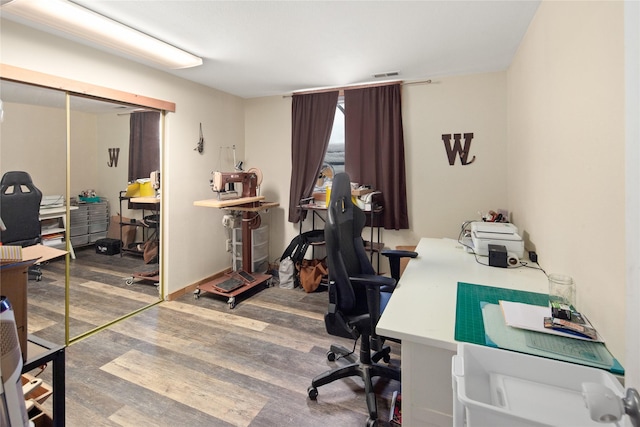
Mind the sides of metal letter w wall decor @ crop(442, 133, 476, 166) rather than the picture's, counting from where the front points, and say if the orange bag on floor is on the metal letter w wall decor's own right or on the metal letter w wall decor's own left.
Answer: on the metal letter w wall decor's own right

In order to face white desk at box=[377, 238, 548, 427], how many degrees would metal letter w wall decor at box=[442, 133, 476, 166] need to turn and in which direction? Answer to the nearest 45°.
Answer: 0° — it already faces it

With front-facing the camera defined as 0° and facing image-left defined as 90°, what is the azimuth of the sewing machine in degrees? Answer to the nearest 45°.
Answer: approximately 0°

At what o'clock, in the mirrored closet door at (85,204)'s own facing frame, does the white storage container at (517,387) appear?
The white storage container is roughly at 1 o'clock from the mirrored closet door.

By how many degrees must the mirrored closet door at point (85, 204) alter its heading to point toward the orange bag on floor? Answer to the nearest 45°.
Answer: approximately 45° to its left

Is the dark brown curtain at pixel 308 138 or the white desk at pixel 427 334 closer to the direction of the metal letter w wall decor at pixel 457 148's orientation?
the white desk

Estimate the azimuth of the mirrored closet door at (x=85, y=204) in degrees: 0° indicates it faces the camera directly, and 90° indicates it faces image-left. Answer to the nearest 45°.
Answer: approximately 315°

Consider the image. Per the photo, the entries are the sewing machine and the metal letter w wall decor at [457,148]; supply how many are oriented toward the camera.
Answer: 2

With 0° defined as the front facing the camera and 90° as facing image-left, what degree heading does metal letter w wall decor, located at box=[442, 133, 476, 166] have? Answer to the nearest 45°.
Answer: approximately 0°

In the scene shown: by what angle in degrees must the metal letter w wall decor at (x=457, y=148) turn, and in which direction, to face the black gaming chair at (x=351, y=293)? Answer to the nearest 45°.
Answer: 0° — it already faces it
